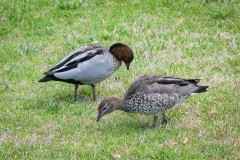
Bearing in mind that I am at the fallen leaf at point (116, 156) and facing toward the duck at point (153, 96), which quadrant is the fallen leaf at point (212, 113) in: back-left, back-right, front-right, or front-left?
front-right

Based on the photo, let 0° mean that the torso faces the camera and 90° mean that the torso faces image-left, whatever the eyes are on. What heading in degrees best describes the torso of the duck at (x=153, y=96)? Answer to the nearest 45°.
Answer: approximately 90°

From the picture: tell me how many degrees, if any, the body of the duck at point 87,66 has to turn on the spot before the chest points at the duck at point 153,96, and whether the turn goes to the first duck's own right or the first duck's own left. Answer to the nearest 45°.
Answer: approximately 45° to the first duck's own right

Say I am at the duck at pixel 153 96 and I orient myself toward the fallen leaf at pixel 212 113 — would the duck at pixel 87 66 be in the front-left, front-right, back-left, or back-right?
back-left

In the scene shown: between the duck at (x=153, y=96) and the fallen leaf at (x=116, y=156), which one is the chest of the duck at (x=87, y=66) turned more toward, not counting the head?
the duck

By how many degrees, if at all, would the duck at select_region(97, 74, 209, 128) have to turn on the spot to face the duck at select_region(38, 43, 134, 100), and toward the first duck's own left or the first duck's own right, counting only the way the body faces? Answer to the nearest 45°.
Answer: approximately 45° to the first duck's own right

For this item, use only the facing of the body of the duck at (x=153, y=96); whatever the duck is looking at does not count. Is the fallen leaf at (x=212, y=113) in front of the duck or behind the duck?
behind

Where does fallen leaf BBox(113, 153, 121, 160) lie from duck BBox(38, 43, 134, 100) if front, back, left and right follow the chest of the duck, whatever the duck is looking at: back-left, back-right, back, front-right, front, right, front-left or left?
right

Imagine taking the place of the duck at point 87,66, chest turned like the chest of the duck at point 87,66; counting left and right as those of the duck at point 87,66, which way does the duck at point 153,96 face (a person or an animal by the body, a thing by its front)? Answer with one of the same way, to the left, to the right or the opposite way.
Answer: the opposite way

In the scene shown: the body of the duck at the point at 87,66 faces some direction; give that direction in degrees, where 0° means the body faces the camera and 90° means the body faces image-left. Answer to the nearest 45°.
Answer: approximately 270°

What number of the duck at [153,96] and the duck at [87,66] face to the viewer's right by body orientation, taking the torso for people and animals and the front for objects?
1

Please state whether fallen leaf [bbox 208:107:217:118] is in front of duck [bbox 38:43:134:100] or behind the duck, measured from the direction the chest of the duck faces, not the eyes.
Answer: in front
